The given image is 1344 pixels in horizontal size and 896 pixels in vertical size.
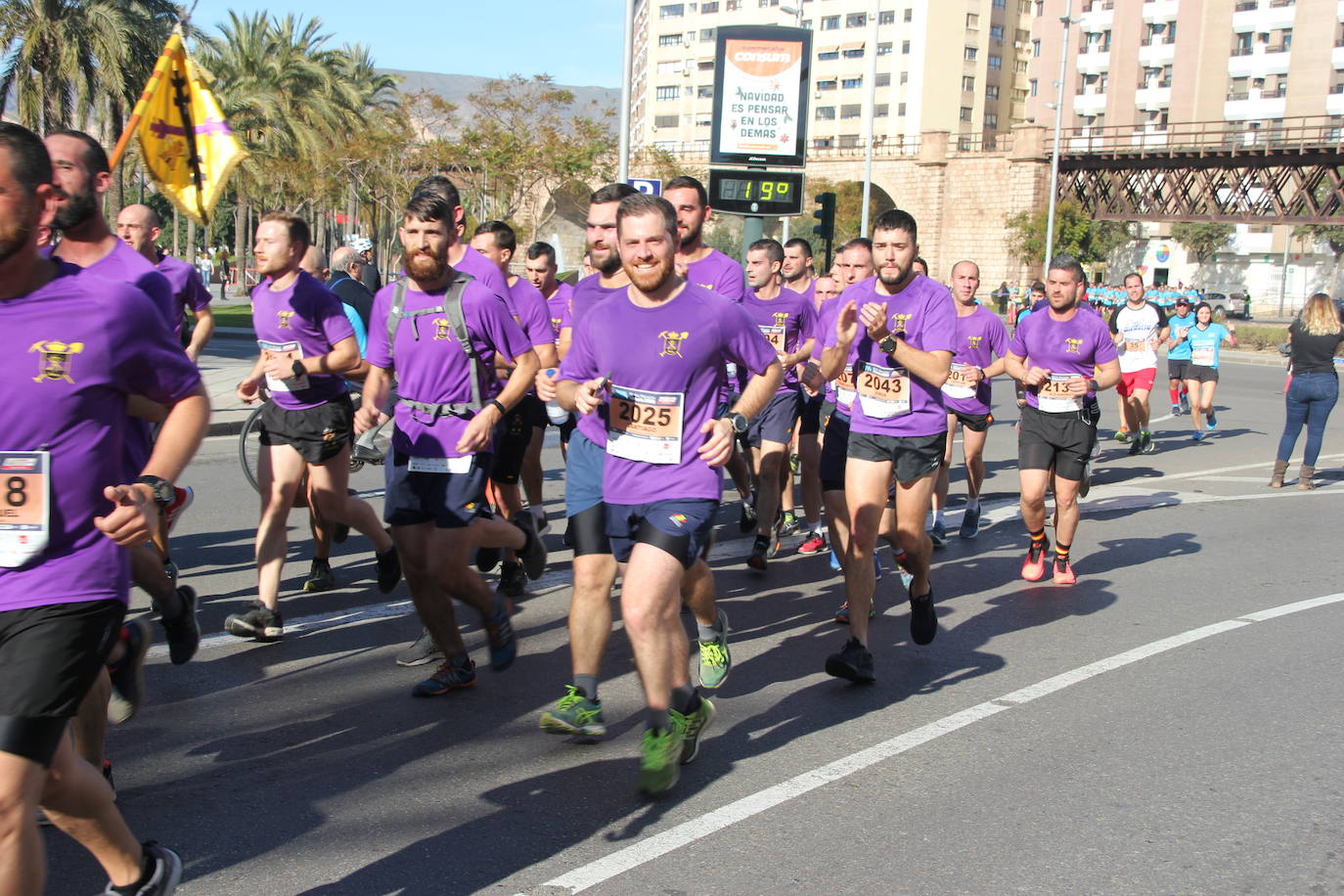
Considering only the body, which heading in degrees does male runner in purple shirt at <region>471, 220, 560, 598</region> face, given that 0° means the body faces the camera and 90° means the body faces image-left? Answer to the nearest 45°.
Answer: approximately 45°

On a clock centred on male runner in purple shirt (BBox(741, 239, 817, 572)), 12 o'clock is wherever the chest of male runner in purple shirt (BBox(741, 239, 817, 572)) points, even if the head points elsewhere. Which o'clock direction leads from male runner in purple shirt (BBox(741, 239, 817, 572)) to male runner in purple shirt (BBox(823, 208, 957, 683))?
male runner in purple shirt (BBox(823, 208, 957, 683)) is roughly at 10 o'clock from male runner in purple shirt (BBox(741, 239, 817, 572)).

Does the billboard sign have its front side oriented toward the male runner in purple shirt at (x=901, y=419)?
yes

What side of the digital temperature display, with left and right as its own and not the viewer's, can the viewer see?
front

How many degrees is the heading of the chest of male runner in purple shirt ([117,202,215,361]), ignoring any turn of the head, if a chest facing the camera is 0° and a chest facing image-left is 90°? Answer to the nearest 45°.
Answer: approximately 45°

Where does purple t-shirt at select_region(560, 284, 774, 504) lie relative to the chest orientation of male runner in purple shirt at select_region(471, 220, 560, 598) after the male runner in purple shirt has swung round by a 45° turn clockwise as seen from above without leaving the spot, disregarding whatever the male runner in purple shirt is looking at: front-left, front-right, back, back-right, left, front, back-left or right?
left

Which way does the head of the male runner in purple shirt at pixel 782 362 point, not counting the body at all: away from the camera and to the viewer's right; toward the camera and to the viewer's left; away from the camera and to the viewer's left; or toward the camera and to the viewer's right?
toward the camera and to the viewer's left

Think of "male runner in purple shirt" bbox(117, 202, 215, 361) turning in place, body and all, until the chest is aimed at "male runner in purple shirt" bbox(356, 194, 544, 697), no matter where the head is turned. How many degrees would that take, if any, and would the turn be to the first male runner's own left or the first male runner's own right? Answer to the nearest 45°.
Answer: approximately 90° to the first male runner's own left

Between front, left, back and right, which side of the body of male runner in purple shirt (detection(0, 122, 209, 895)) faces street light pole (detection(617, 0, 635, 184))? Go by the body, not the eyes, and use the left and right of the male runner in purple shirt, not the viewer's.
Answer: back

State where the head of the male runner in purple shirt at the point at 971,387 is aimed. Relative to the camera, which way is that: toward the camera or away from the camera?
toward the camera

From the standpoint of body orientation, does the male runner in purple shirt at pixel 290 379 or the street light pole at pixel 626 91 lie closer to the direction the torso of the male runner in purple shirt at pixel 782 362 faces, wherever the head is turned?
the male runner in purple shirt

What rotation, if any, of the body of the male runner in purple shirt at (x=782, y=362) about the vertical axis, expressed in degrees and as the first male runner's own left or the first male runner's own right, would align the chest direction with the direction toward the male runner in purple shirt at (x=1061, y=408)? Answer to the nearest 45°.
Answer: approximately 135° to the first male runner's own left

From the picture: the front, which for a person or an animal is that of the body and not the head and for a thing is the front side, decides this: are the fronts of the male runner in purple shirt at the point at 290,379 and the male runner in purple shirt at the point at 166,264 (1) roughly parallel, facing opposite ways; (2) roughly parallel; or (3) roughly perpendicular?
roughly parallel

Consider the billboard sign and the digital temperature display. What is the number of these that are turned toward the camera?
2

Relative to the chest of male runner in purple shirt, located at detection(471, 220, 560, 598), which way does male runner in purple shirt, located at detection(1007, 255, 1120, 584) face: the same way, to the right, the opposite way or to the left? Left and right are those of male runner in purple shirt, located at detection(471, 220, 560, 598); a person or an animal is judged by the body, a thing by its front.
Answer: the same way
